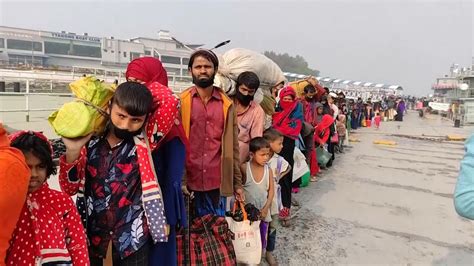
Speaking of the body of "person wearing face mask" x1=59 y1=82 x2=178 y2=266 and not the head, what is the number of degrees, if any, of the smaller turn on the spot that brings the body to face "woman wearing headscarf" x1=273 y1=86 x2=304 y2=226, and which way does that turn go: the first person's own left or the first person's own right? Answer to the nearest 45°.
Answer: approximately 135° to the first person's own left

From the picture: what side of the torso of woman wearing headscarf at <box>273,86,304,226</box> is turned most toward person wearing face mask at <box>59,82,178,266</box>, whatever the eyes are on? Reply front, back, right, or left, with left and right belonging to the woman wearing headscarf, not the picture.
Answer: front

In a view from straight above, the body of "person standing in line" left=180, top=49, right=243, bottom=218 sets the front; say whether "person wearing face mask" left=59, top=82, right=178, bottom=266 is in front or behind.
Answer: in front

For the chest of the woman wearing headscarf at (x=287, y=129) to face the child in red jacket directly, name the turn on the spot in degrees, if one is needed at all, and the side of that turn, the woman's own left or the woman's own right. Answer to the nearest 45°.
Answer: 0° — they already face them

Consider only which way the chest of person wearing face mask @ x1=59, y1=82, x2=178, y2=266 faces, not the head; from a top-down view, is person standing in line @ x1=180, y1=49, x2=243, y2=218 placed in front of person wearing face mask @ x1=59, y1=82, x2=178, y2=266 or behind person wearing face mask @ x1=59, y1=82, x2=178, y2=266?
behind

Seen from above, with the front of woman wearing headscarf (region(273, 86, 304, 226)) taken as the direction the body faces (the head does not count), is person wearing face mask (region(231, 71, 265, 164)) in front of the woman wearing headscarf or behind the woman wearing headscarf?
in front

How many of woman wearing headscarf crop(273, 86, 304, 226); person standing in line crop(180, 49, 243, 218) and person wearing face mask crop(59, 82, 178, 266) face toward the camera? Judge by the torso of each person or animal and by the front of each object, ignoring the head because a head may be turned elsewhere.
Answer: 3

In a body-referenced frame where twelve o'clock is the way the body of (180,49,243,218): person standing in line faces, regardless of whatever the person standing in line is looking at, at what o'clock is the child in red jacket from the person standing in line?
The child in red jacket is roughly at 1 o'clock from the person standing in line.
